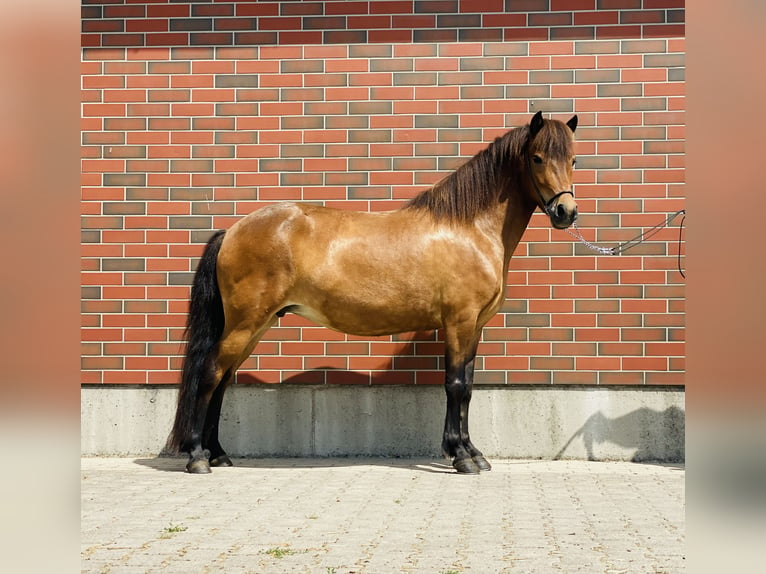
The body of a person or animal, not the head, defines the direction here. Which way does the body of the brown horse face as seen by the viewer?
to the viewer's right

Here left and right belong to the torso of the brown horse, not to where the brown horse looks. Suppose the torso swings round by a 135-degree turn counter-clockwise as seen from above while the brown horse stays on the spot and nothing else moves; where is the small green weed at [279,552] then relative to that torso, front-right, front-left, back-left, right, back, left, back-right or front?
back-left

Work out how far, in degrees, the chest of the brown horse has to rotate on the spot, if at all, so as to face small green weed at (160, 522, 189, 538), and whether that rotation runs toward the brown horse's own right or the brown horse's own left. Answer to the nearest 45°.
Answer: approximately 135° to the brown horse's own right
